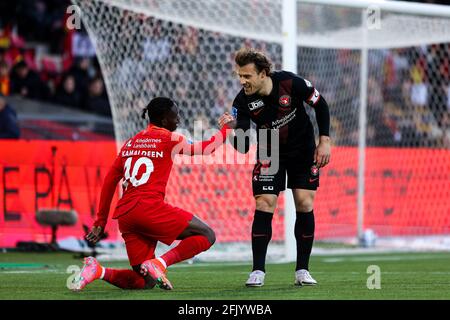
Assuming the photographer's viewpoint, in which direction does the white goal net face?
facing the viewer and to the right of the viewer

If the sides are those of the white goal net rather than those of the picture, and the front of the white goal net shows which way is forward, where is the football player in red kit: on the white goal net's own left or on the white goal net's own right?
on the white goal net's own right

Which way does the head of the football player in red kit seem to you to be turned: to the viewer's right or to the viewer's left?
to the viewer's right

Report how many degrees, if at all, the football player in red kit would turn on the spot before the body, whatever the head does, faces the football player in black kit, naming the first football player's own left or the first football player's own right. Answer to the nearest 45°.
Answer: approximately 45° to the first football player's own right

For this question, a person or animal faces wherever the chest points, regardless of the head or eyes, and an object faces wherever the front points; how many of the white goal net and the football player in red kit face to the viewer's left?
0

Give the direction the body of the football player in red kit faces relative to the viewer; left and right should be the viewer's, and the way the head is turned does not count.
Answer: facing away from the viewer and to the right of the viewer

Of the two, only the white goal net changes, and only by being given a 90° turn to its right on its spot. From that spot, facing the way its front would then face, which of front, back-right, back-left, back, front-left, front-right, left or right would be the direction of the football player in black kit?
front-left
